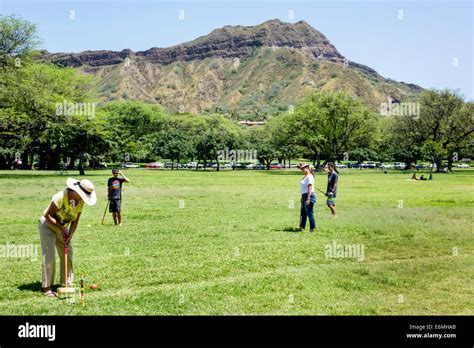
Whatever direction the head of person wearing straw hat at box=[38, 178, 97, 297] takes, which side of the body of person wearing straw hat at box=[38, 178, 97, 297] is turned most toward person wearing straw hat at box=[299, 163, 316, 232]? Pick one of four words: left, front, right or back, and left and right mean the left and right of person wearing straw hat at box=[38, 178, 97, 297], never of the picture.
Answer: left

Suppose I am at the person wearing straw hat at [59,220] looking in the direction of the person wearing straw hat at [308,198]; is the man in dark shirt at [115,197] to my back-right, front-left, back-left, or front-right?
front-left

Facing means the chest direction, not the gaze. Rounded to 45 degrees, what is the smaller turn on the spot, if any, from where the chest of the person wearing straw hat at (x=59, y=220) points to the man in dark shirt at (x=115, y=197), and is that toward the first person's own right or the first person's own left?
approximately 135° to the first person's own left

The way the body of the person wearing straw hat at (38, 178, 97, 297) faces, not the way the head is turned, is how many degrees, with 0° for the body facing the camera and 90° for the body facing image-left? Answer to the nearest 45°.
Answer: approximately 315°

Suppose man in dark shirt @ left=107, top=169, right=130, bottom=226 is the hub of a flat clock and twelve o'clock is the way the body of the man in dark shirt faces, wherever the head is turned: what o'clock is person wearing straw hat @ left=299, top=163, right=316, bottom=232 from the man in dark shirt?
The person wearing straw hat is roughly at 10 o'clock from the man in dark shirt.

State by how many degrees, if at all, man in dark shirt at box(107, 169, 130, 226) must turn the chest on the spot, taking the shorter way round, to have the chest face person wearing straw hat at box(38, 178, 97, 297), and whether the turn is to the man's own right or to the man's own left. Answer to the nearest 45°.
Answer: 0° — they already face them

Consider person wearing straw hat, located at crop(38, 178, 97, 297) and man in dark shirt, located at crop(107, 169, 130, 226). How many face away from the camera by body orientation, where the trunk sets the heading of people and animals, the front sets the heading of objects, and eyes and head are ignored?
0

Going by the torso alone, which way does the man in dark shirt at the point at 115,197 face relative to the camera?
toward the camera
